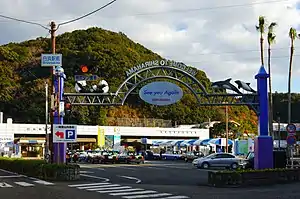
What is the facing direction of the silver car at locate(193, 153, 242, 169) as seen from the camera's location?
facing to the left of the viewer

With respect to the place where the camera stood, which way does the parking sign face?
facing the viewer

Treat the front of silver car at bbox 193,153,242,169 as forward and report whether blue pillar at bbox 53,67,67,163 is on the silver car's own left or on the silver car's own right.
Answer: on the silver car's own left

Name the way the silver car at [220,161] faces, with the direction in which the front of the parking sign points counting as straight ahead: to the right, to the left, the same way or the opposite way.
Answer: to the right

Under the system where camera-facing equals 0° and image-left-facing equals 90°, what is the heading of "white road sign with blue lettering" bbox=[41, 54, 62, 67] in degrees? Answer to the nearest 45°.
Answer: approximately 0°

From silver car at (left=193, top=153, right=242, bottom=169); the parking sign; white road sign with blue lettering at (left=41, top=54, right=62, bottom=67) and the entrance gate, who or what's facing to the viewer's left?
the silver car

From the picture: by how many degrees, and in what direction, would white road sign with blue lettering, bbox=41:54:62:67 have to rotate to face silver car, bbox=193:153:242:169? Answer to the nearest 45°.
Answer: approximately 135° to its left

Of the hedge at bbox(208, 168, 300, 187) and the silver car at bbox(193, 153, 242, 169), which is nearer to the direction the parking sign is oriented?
the hedge
